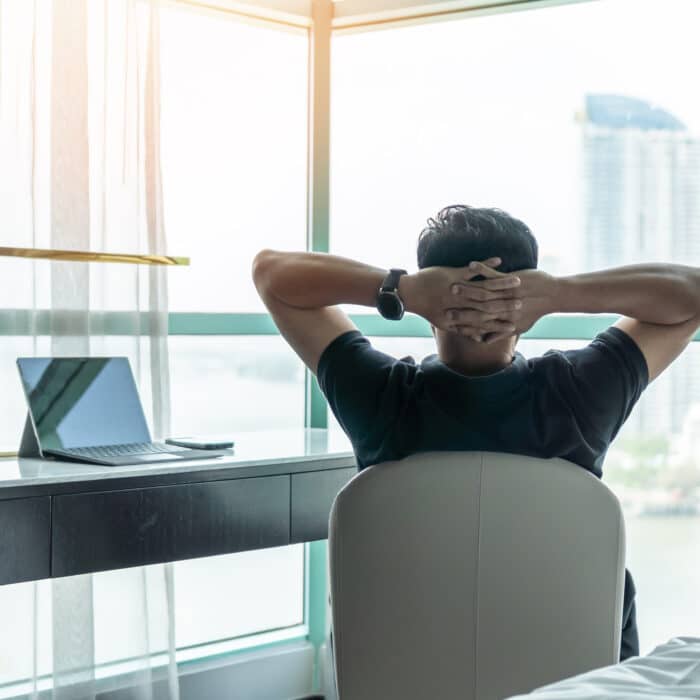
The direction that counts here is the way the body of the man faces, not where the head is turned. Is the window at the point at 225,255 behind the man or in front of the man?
in front

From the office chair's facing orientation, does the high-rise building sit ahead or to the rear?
ahead

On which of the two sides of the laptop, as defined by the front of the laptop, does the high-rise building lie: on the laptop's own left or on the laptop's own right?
on the laptop's own left

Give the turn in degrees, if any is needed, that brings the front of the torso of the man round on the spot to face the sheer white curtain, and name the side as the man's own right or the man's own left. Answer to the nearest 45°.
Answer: approximately 45° to the man's own left

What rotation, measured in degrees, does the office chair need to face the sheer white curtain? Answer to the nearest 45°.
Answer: approximately 45° to its left

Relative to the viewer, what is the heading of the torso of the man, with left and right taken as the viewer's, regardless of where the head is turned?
facing away from the viewer

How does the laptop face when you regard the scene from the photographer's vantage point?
facing the viewer and to the right of the viewer

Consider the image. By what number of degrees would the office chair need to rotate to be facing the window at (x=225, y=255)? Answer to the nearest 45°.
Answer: approximately 45° to its left

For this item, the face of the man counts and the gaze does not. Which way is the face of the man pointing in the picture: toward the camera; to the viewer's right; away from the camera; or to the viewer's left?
away from the camera

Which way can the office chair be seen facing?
away from the camera

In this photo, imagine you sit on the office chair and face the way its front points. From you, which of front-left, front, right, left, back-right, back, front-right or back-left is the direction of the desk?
front-left

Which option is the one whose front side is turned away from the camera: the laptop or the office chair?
the office chair

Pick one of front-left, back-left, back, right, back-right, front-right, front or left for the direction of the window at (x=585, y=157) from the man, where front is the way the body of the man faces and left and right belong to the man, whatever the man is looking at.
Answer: front

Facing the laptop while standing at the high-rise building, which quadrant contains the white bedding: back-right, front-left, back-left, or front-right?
front-left

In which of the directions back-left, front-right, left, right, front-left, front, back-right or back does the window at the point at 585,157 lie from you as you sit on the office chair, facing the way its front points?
front

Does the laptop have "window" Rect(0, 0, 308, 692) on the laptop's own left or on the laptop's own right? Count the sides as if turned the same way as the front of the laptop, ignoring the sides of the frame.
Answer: on the laptop's own left

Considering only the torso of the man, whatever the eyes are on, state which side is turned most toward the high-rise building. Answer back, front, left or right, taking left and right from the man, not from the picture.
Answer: front
